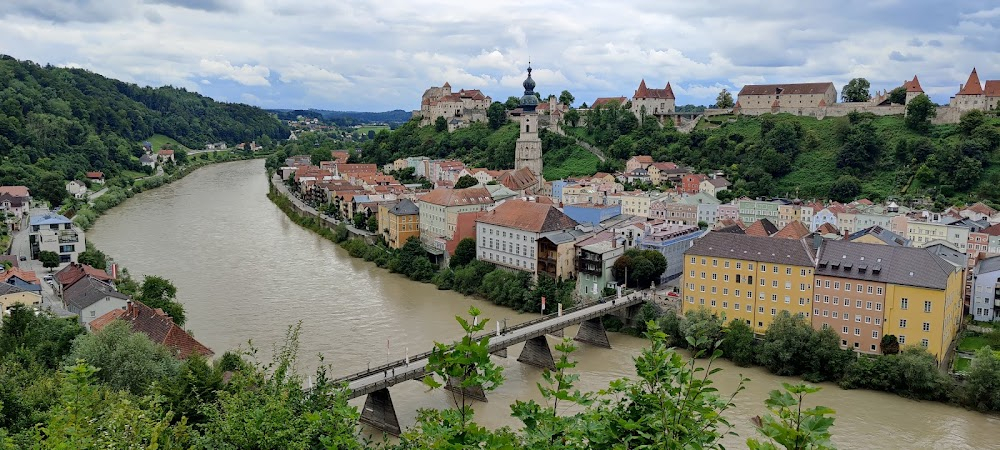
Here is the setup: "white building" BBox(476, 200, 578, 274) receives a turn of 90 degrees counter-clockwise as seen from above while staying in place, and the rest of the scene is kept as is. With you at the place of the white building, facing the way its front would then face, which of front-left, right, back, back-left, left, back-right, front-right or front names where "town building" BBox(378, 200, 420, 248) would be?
back

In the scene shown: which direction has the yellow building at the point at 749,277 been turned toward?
toward the camera

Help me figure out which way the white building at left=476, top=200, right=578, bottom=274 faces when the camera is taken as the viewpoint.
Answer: facing the viewer and to the left of the viewer

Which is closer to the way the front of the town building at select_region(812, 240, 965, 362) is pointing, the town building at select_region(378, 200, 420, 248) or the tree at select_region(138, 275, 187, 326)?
the tree

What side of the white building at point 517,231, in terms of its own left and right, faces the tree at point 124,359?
front

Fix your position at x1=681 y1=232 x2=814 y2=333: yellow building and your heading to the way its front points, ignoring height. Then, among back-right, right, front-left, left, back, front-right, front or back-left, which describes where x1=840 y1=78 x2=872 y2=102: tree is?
back

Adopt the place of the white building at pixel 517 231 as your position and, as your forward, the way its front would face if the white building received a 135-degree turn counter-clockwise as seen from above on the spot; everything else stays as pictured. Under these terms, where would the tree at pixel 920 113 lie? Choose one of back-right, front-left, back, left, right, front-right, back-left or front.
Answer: front-left

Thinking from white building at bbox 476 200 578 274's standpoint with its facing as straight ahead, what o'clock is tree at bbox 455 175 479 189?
The tree is roughly at 4 o'clock from the white building.

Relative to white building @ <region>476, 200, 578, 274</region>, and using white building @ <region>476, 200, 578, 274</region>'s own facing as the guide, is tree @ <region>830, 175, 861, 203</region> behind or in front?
behind

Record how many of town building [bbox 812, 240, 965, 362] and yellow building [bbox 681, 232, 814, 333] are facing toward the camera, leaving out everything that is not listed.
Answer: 2

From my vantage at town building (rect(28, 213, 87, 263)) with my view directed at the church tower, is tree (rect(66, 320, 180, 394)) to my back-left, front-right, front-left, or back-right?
back-right

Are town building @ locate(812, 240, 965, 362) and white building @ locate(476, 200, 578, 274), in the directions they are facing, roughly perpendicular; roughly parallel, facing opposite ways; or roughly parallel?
roughly parallel

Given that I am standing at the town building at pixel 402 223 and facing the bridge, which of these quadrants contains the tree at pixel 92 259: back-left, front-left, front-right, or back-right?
front-right

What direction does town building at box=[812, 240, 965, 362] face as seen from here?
toward the camera

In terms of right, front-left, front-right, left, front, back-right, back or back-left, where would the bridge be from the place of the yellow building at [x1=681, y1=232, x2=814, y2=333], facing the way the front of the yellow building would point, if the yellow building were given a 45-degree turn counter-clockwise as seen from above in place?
right

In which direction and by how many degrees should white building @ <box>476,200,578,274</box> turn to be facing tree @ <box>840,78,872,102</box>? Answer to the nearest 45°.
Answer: approximately 180°
